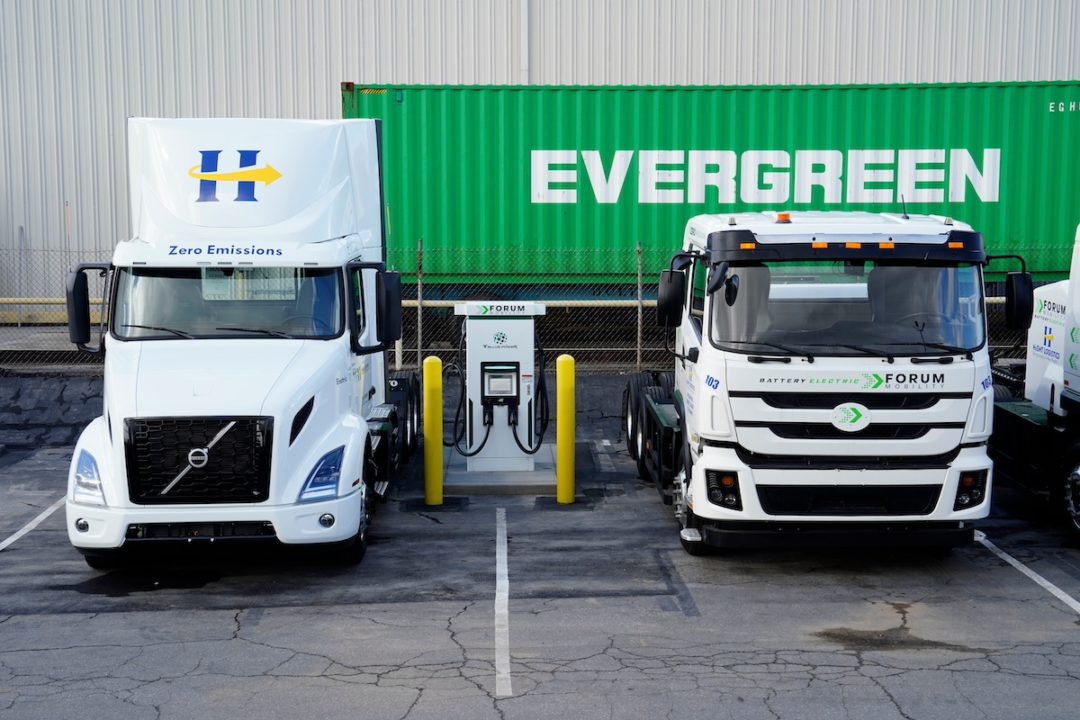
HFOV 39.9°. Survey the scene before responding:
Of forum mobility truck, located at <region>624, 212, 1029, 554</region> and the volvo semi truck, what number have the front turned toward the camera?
2

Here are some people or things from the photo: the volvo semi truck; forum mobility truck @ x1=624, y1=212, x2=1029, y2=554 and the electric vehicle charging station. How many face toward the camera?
3

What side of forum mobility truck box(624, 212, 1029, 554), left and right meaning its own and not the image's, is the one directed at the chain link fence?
back

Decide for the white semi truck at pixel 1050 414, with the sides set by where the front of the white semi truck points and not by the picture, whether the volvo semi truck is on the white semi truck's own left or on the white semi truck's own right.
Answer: on the white semi truck's own right

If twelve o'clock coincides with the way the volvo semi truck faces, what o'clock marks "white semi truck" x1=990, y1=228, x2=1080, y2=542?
The white semi truck is roughly at 9 o'clock from the volvo semi truck.

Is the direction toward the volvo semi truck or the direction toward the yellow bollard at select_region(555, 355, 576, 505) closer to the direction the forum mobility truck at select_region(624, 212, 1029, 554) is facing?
the volvo semi truck

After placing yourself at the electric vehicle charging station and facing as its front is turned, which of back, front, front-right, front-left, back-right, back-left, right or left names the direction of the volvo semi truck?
front-right

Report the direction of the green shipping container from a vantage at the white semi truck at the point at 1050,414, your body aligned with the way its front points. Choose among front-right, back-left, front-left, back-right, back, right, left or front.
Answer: back

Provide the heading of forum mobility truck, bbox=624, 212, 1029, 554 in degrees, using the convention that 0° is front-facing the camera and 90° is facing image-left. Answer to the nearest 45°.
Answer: approximately 0°

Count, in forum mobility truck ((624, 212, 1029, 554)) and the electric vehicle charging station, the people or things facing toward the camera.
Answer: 2

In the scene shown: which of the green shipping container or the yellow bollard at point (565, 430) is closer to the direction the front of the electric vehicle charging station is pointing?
the yellow bollard
